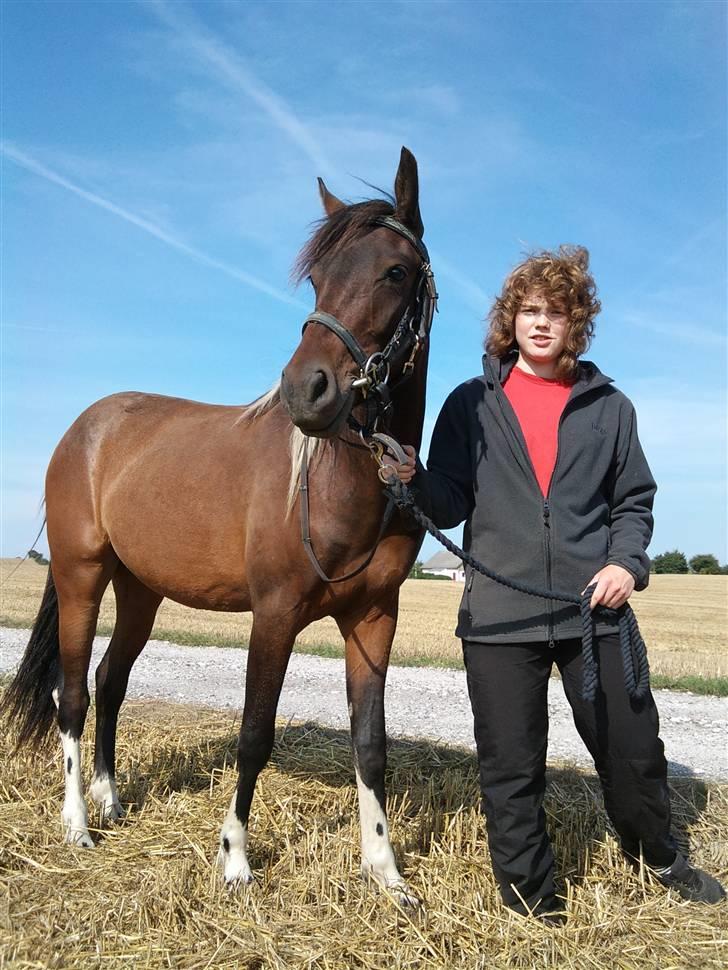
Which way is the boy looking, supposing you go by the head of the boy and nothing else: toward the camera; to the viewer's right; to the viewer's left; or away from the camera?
toward the camera

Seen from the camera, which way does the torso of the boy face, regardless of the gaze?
toward the camera

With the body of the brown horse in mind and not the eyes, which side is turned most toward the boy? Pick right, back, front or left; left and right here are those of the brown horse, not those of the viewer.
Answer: front

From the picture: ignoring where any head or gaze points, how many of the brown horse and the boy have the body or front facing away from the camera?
0

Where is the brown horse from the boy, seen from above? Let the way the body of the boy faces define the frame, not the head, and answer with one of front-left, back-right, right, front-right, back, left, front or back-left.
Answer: right

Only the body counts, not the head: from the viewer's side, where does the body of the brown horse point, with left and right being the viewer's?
facing the viewer and to the right of the viewer

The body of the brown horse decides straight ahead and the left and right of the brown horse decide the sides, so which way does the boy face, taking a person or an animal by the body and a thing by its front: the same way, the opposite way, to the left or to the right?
to the right
